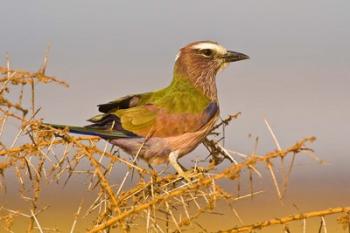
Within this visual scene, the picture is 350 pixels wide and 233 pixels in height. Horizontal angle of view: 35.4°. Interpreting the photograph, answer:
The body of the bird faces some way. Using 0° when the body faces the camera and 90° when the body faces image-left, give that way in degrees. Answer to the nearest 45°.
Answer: approximately 270°
